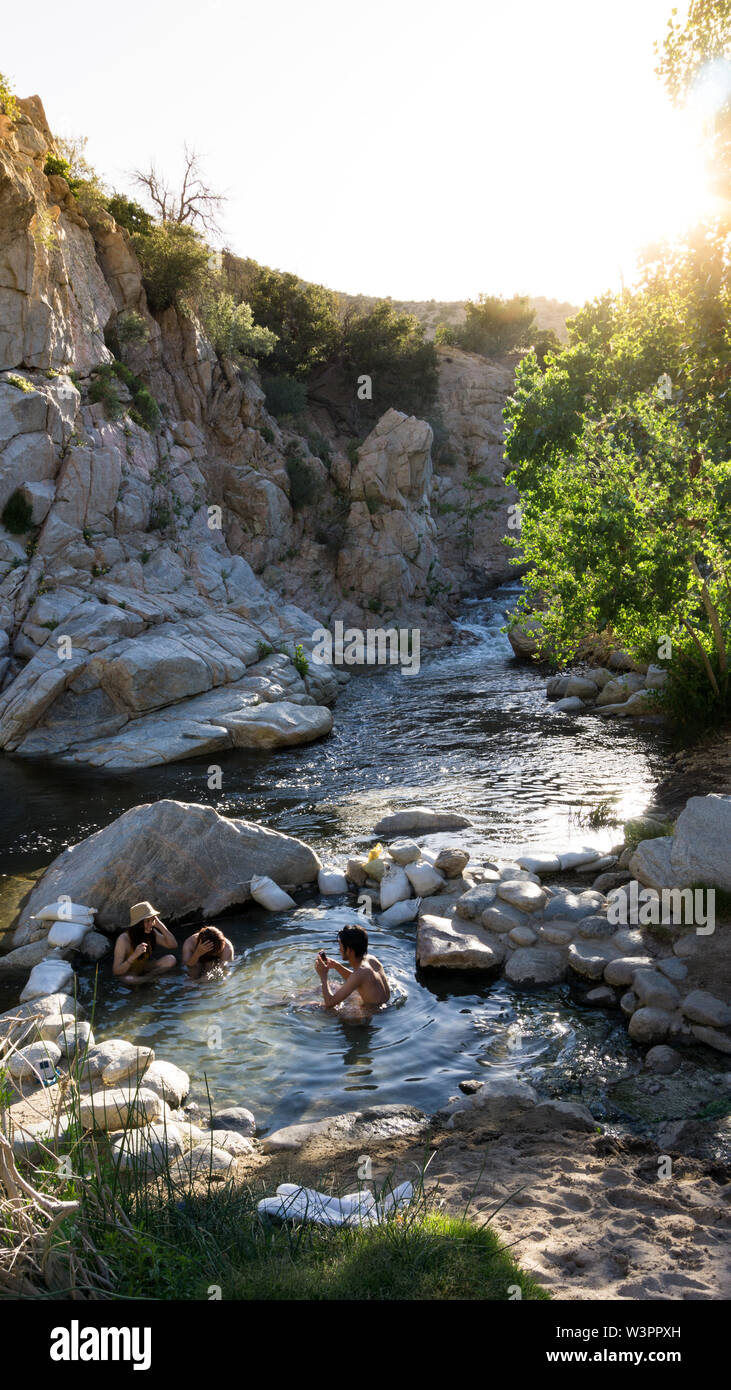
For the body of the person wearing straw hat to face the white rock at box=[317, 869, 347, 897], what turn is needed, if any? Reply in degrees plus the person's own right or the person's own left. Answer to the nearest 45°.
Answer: approximately 90° to the person's own left

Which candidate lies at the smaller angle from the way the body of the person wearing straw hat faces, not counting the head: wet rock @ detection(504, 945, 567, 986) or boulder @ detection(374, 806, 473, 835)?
the wet rock

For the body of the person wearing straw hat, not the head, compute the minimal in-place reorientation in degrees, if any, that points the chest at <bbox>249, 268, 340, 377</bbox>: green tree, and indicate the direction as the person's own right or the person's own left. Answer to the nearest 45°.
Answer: approximately 135° to the person's own left

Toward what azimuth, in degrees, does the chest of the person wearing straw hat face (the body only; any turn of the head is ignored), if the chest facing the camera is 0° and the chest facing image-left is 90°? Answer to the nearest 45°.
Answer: approximately 315°

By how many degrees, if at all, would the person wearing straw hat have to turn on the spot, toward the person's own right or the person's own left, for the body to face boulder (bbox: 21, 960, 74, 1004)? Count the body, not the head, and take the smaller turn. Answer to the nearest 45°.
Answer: approximately 90° to the person's own right

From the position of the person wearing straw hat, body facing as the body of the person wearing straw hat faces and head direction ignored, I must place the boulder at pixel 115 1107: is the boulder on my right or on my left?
on my right

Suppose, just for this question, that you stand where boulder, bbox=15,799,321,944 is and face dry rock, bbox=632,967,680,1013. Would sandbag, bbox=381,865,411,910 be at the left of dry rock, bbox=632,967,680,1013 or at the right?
left

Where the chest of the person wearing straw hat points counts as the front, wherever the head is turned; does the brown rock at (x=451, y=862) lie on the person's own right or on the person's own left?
on the person's own left
